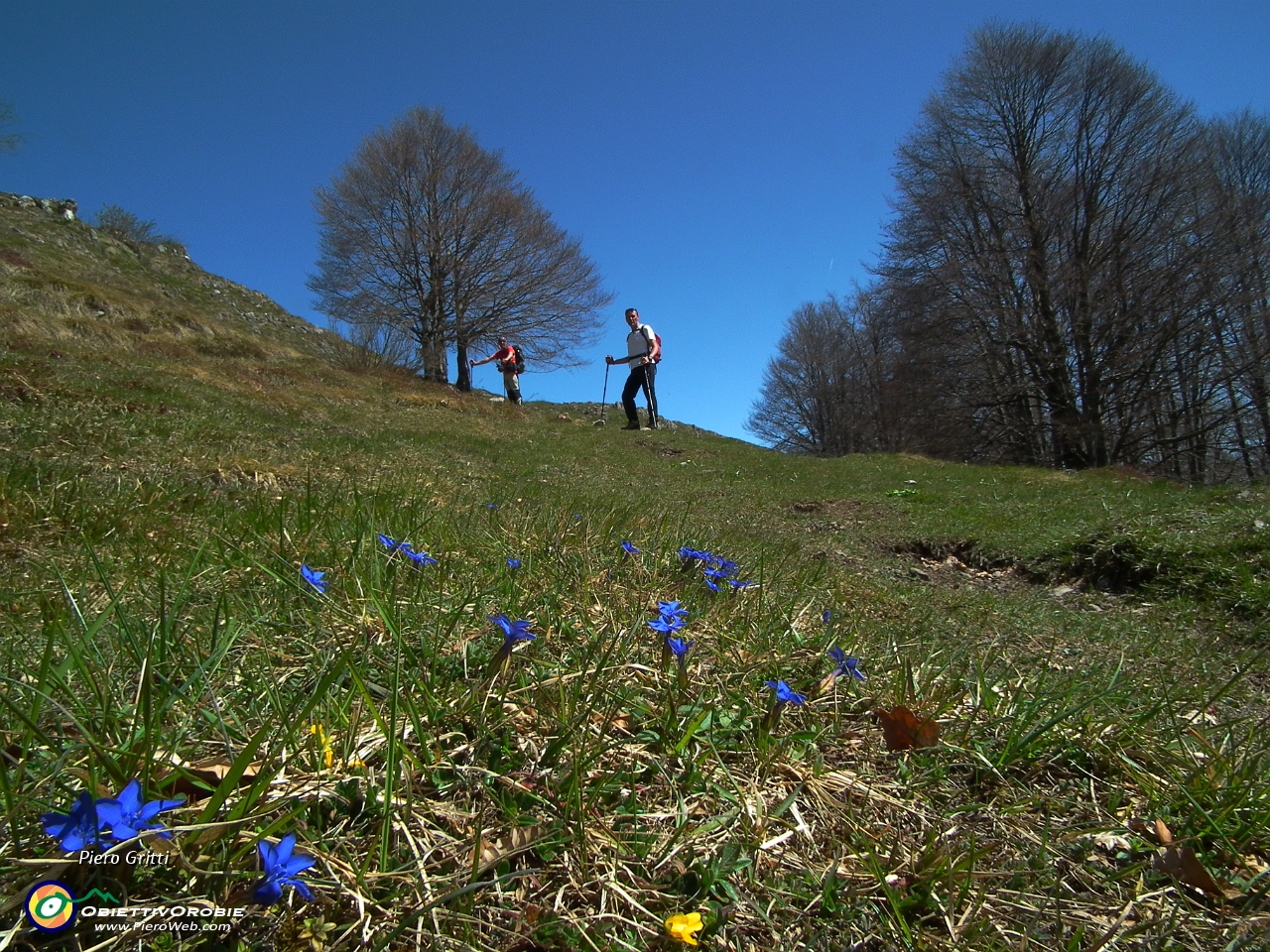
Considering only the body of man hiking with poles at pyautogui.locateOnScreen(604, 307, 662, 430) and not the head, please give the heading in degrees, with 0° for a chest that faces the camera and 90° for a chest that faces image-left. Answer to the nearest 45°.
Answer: approximately 45°

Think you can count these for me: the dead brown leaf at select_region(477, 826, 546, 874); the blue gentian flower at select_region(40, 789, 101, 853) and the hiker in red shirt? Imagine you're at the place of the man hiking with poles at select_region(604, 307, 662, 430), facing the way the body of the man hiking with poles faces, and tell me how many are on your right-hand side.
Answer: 1

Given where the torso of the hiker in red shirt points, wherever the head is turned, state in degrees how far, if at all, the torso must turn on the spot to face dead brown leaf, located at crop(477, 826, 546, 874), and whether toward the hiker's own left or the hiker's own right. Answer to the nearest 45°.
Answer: approximately 45° to the hiker's own left

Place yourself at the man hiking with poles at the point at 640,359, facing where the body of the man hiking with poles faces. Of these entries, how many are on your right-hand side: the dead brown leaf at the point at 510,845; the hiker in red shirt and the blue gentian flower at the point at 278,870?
1

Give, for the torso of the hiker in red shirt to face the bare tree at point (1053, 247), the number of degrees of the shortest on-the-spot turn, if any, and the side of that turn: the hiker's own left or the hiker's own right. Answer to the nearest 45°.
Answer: approximately 135° to the hiker's own left

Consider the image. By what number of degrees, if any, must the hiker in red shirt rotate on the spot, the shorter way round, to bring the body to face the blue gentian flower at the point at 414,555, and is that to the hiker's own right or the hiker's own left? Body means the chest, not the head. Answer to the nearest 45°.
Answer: approximately 45° to the hiker's own left

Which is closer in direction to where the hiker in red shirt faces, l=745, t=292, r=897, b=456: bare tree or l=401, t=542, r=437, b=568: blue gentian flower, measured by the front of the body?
the blue gentian flower

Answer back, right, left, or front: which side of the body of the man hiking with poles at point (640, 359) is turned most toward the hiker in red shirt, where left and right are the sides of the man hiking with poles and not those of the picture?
right
